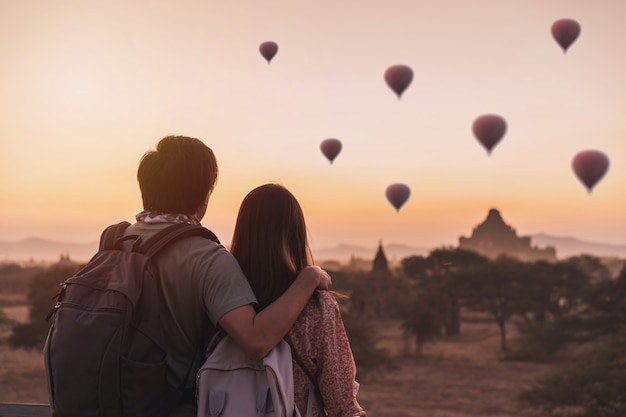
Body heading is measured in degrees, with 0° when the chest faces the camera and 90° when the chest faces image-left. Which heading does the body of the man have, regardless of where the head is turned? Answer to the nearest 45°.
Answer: approximately 225°

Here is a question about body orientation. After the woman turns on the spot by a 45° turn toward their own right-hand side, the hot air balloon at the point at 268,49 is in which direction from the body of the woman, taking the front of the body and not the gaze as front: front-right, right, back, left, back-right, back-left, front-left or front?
front-left

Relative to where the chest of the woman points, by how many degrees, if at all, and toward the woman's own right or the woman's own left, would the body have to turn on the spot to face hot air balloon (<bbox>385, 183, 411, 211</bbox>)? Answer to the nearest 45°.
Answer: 0° — they already face it

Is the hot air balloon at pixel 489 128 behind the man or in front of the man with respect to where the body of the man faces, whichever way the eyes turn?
in front

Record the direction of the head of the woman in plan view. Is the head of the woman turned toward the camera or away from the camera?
away from the camera

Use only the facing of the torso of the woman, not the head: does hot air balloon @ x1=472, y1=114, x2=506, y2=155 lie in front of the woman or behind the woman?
in front

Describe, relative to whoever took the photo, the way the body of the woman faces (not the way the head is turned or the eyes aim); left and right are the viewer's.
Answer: facing away from the viewer

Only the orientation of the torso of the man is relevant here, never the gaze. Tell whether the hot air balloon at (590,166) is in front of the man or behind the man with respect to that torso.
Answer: in front
